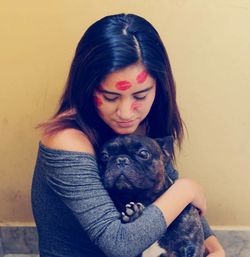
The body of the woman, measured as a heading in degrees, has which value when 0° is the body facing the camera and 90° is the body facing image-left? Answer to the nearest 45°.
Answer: approximately 315°

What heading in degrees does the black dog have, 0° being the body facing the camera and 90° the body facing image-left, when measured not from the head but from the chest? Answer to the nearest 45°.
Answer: approximately 45°
